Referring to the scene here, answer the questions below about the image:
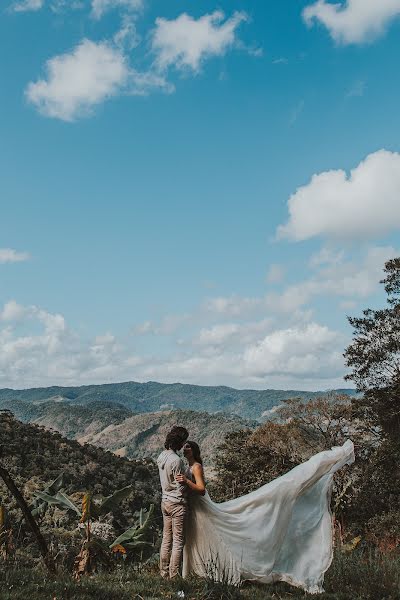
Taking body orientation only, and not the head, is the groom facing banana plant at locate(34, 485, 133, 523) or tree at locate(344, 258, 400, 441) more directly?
the tree

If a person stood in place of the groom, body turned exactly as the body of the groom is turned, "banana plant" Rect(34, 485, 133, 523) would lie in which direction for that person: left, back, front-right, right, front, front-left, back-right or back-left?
left

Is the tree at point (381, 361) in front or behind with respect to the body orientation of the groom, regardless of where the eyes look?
in front

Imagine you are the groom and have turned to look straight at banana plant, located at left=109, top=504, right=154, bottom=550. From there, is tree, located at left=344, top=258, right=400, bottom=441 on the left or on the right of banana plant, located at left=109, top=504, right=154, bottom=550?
right

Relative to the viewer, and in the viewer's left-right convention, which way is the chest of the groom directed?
facing away from the viewer and to the right of the viewer
